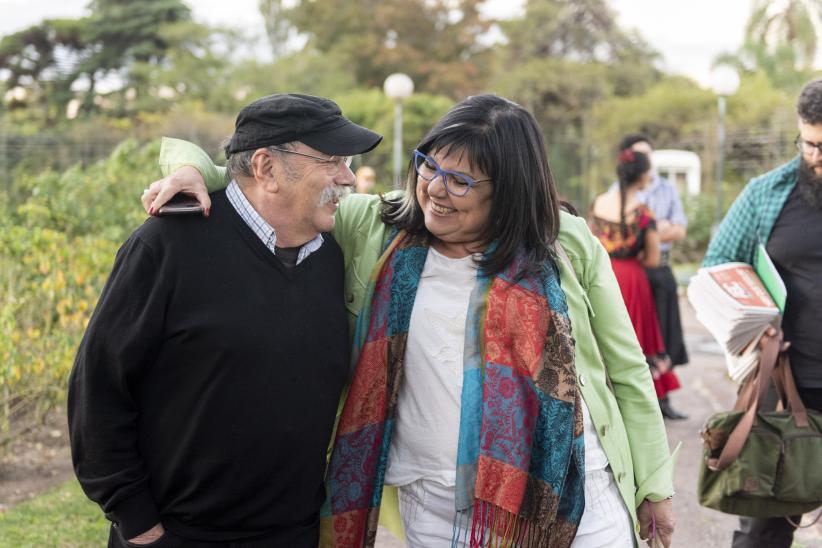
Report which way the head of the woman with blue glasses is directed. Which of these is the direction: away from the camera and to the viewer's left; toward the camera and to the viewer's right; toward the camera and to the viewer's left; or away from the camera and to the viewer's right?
toward the camera and to the viewer's left

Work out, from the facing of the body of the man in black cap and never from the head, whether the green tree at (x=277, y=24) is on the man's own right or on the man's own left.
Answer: on the man's own left

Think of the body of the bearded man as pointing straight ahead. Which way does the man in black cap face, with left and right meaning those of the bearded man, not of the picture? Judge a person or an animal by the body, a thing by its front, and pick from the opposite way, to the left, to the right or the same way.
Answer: to the left

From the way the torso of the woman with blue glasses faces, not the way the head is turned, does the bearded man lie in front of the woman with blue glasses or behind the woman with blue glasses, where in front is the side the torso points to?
behind

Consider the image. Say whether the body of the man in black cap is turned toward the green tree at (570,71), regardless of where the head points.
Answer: no

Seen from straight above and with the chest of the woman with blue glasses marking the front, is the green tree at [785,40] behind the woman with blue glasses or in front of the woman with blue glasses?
behind

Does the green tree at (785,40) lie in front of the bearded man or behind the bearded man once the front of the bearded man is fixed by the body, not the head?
behind

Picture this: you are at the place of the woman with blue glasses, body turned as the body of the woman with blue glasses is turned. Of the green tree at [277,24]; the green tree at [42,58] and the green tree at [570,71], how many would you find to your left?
0

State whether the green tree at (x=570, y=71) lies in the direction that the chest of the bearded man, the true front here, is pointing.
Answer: no

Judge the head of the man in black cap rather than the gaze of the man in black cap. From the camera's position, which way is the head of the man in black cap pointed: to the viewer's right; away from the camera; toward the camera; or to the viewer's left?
to the viewer's right

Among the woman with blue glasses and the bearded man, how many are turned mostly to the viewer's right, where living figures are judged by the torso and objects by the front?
0

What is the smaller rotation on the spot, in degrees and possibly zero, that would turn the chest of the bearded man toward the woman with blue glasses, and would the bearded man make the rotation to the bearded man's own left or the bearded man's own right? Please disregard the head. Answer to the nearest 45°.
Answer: approximately 45° to the bearded man's own right

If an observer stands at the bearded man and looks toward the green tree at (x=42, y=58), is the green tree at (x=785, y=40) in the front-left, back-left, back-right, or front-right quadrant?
front-right

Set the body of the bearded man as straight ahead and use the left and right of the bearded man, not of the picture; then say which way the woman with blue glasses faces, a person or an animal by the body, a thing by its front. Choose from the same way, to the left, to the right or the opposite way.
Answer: the same way

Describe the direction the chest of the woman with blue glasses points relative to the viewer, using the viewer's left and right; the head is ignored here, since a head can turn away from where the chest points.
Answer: facing the viewer and to the left of the viewer

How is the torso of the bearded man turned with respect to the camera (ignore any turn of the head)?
toward the camera

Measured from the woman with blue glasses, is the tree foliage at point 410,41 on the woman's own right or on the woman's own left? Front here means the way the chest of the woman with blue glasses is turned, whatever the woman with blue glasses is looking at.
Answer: on the woman's own right
